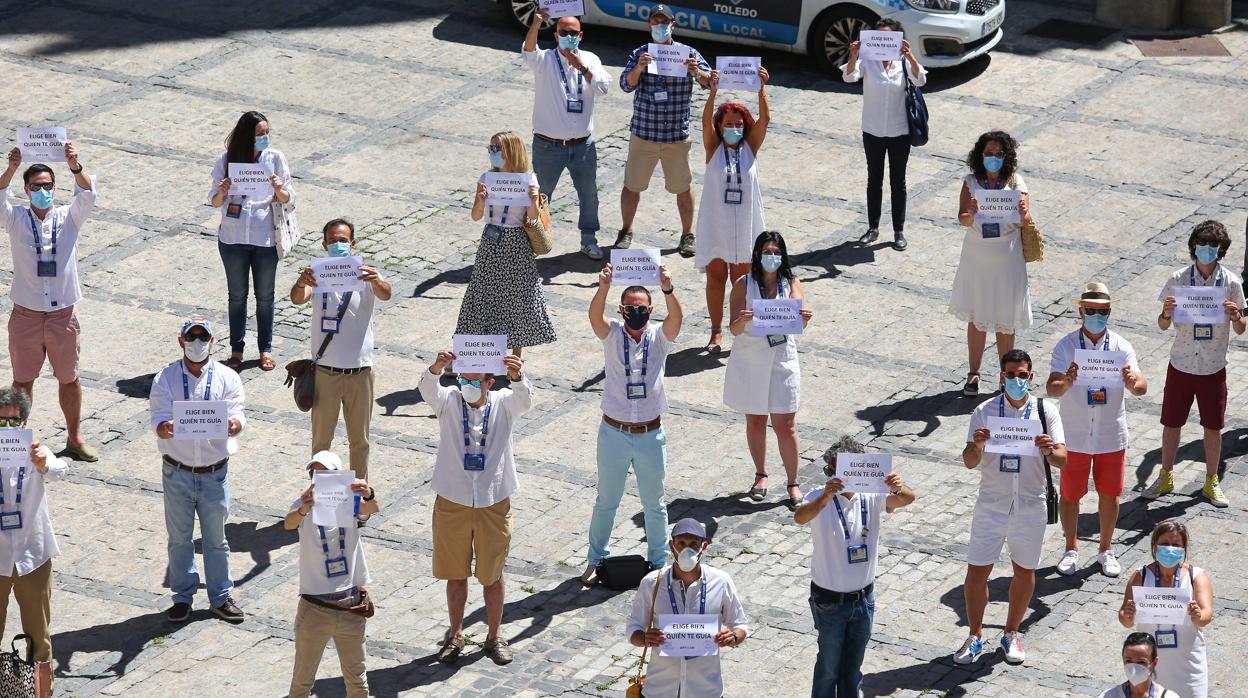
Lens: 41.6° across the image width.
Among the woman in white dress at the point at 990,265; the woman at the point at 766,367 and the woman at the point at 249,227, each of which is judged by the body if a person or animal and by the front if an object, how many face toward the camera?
3

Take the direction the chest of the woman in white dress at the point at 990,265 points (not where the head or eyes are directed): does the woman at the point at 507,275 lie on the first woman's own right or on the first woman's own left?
on the first woman's own right

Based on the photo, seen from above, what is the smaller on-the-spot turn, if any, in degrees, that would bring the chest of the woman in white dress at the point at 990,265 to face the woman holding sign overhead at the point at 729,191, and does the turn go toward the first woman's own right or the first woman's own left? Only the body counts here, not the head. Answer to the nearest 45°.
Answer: approximately 90° to the first woman's own right

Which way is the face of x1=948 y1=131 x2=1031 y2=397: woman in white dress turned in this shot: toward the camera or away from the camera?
toward the camera

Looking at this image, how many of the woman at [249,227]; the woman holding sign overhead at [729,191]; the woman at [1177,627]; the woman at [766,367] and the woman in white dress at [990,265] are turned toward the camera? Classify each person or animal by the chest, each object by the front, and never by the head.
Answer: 5

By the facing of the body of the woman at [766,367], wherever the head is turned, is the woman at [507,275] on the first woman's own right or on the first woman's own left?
on the first woman's own right

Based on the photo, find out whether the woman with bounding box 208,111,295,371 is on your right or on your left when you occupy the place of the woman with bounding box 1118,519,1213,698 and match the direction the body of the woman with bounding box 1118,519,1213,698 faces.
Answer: on your right

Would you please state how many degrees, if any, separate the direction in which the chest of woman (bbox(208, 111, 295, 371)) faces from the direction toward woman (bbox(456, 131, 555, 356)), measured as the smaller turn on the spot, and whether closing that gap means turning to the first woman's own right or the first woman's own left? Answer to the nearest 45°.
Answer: approximately 90° to the first woman's own left

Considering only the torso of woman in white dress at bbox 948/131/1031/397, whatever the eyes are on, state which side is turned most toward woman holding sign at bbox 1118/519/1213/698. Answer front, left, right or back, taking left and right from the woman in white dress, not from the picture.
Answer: front

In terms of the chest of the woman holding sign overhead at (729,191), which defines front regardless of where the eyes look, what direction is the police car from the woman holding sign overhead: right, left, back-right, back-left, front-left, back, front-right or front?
back

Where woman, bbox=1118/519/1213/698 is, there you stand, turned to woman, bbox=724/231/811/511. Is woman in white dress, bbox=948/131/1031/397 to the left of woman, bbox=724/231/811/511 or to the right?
right

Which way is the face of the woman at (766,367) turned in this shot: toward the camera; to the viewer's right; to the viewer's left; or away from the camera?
toward the camera

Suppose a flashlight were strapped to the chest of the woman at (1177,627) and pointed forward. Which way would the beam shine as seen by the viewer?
toward the camera

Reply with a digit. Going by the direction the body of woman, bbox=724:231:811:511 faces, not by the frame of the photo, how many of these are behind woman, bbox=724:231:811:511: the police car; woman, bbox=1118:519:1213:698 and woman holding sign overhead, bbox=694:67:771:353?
2

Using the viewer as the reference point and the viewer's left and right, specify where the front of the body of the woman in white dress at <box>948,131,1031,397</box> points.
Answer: facing the viewer

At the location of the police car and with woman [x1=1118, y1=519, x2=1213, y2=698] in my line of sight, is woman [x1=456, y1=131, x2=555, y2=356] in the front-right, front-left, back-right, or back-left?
front-right

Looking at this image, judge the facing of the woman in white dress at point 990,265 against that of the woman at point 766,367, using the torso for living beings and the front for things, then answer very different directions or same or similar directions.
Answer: same or similar directions

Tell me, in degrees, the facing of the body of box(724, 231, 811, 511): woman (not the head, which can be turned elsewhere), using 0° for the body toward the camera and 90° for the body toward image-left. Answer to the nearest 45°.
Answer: approximately 0°

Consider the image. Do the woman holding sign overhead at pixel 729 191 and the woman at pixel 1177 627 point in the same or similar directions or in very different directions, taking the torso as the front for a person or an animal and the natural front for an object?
same or similar directions

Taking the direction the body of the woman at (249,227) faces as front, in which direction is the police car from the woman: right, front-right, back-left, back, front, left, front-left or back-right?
back-left
